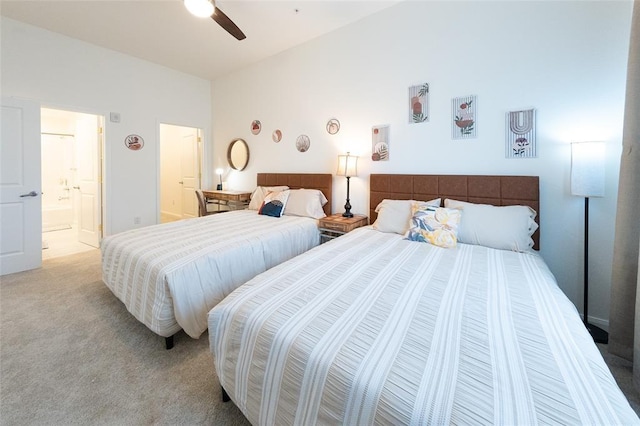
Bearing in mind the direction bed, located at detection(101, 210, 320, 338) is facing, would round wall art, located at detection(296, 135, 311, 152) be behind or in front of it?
behind

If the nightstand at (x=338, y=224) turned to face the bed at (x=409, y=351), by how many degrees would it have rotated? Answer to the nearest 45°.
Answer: approximately 45° to its left

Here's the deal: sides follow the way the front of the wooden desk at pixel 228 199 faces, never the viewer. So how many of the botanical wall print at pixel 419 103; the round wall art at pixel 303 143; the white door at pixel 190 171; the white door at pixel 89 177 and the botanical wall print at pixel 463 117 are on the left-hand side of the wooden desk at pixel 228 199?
3

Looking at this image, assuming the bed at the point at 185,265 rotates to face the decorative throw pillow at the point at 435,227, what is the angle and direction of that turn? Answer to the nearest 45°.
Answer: approximately 135° to its left

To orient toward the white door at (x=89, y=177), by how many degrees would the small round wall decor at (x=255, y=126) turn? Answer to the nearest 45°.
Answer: approximately 45° to its right

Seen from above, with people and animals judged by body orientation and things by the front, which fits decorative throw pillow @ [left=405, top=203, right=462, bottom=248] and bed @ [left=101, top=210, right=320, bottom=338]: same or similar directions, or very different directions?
same or similar directions

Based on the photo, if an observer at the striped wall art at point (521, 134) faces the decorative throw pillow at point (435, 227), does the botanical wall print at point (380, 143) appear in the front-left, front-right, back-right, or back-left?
front-right

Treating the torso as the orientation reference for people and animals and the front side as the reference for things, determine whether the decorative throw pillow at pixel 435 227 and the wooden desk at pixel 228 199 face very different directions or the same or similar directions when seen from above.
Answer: same or similar directions

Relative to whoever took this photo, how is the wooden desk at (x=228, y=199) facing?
facing the viewer and to the left of the viewer

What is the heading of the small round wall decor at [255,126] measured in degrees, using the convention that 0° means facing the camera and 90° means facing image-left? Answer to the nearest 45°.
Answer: approximately 45°

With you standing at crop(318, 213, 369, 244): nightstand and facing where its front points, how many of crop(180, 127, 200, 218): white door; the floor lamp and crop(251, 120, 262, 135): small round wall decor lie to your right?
2

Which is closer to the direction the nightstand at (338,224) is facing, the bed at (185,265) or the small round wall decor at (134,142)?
the bed

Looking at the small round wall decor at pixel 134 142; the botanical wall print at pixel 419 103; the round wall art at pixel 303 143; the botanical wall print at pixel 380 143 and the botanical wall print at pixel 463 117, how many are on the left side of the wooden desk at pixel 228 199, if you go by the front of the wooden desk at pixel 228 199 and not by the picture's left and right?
4

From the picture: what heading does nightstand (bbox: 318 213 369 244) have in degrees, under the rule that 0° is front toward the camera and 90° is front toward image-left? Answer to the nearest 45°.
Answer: approximately 45°

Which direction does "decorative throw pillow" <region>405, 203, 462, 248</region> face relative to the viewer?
toward the camera
